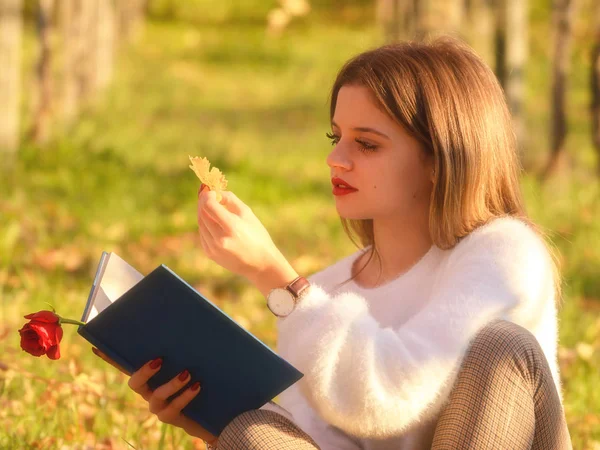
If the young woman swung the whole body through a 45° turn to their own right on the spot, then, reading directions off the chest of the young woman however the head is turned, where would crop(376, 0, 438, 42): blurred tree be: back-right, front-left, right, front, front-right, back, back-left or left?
right

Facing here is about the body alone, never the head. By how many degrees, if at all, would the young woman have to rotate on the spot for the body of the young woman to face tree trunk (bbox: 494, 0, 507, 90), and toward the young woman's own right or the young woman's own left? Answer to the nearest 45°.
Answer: approximately 135° to the young woman's own right

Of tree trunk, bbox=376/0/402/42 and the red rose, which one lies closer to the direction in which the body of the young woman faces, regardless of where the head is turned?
the red rose

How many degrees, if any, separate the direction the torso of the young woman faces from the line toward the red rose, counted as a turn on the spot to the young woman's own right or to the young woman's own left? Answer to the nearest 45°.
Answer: approximately 45° to the young woman's own right

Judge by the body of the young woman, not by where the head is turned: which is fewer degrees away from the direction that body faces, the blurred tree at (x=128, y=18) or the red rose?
the red rose

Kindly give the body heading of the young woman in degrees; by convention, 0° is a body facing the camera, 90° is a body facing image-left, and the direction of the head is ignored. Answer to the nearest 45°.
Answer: approximately 45°

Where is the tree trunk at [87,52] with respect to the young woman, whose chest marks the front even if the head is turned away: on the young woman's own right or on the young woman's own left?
on the young woman's own right

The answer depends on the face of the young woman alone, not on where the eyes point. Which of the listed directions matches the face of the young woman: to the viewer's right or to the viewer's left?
to the viewer's left

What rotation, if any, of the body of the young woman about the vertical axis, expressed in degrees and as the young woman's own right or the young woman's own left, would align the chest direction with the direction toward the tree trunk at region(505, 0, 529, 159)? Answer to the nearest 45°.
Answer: approximately 135° to the young woman's own right
